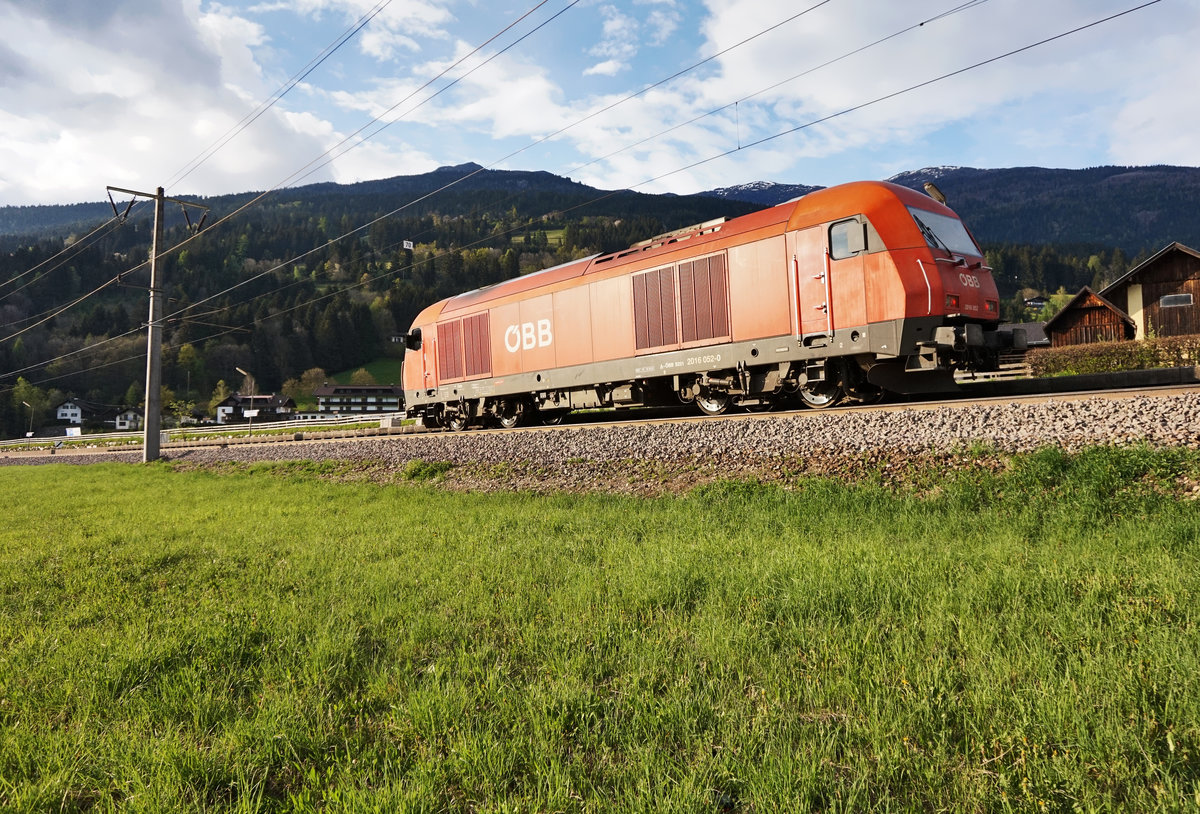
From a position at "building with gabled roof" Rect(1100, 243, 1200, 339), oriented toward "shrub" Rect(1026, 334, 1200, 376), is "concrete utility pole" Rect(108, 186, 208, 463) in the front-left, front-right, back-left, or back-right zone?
front-right

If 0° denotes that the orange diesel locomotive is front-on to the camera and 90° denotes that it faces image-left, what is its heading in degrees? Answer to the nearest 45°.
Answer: approximately 315°

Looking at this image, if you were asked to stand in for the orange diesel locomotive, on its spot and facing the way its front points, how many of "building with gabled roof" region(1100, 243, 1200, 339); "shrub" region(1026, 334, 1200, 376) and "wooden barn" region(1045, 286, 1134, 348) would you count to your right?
0

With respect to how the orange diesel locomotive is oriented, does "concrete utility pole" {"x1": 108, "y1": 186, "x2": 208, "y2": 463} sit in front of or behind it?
behind

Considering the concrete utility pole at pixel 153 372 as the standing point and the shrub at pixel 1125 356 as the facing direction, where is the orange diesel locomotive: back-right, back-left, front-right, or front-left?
front-right

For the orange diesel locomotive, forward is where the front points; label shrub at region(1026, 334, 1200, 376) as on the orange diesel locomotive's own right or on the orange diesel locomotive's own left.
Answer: on the orange diesel locomotive's own left

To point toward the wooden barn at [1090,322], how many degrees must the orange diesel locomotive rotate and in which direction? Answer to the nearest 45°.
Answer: approximately 90° to its left

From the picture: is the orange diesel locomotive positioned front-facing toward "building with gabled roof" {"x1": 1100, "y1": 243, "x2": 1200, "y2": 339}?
no

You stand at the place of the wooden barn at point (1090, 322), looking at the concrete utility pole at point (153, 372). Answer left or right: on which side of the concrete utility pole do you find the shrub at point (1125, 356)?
left
